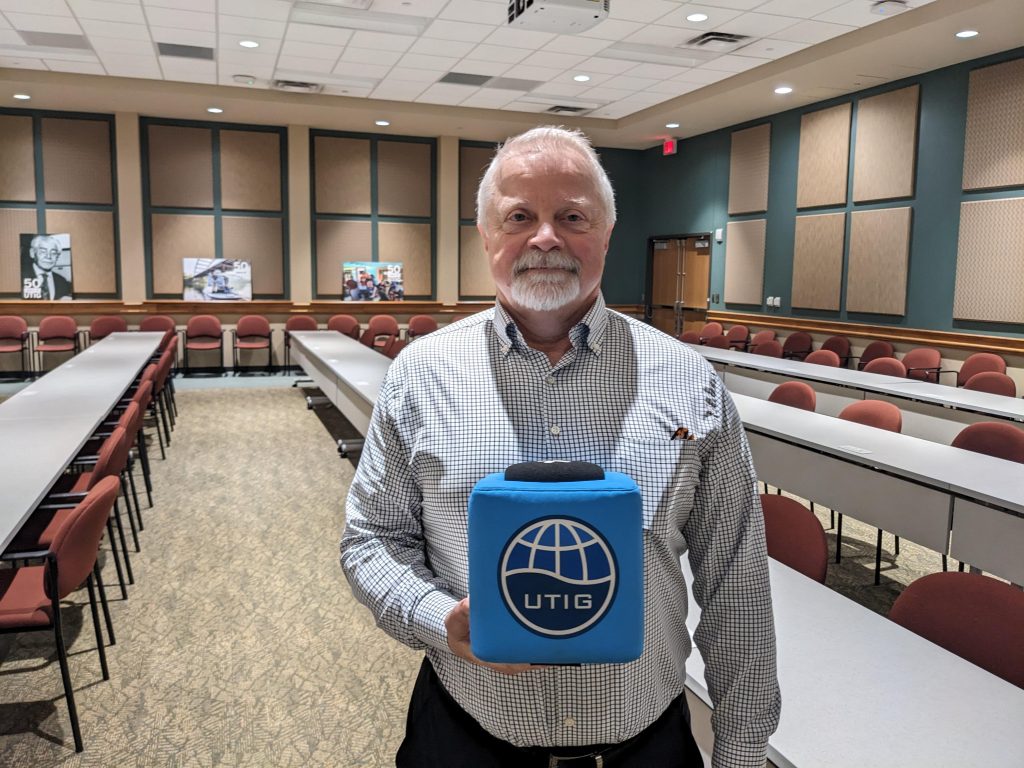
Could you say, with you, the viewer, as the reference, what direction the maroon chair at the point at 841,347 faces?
facing the viewer and to the left of the viewer

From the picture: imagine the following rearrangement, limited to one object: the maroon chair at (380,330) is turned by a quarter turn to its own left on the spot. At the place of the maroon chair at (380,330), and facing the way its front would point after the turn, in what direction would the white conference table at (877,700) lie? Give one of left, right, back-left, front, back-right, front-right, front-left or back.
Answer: front-right

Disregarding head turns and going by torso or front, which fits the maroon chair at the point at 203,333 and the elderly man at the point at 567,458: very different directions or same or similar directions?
same or similar directions

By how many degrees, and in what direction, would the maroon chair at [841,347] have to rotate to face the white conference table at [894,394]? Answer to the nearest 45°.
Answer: approximately 45° to its left

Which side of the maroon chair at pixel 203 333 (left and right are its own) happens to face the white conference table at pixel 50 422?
front

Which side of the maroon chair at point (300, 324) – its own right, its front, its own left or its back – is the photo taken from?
front

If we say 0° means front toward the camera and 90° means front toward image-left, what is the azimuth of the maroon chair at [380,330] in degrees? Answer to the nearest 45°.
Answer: approximately 45°

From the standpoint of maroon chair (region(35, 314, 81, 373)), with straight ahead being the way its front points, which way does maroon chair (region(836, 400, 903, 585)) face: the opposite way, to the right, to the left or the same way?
to the right

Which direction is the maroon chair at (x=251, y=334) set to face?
toward the camera

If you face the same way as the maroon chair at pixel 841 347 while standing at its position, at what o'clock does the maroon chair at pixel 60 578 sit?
the maroon chair at pixel 60 578 is roughly at 11 o'clock from the maroon chair at pixel 841 347.

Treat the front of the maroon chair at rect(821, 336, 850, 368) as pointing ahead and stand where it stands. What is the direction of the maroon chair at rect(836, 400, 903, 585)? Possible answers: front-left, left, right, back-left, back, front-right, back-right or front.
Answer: front-left

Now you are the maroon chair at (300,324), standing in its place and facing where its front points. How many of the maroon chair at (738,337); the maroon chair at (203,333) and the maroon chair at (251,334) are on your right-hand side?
2

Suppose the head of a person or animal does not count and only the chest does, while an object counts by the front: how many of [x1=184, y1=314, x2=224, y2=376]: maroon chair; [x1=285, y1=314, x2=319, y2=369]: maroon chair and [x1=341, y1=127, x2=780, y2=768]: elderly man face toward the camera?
3

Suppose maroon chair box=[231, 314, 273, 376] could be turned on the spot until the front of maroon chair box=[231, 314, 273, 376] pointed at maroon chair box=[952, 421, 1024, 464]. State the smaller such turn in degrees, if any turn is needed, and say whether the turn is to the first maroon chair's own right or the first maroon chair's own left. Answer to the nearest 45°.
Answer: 0° — it already faces it

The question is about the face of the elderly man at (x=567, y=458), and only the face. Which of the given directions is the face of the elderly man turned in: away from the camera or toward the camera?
toward the camera

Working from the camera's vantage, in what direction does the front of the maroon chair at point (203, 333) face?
facing the viewer

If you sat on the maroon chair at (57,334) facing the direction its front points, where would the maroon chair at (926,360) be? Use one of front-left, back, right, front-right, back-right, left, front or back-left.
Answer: front-left

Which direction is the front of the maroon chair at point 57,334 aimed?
toward the camera
